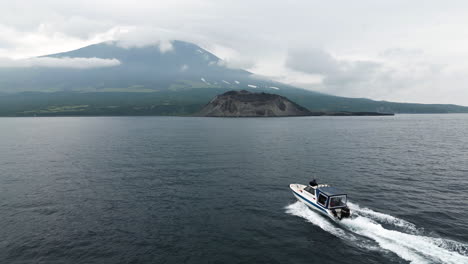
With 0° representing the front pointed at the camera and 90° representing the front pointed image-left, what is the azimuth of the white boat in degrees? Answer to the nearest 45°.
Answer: approximately 135°
